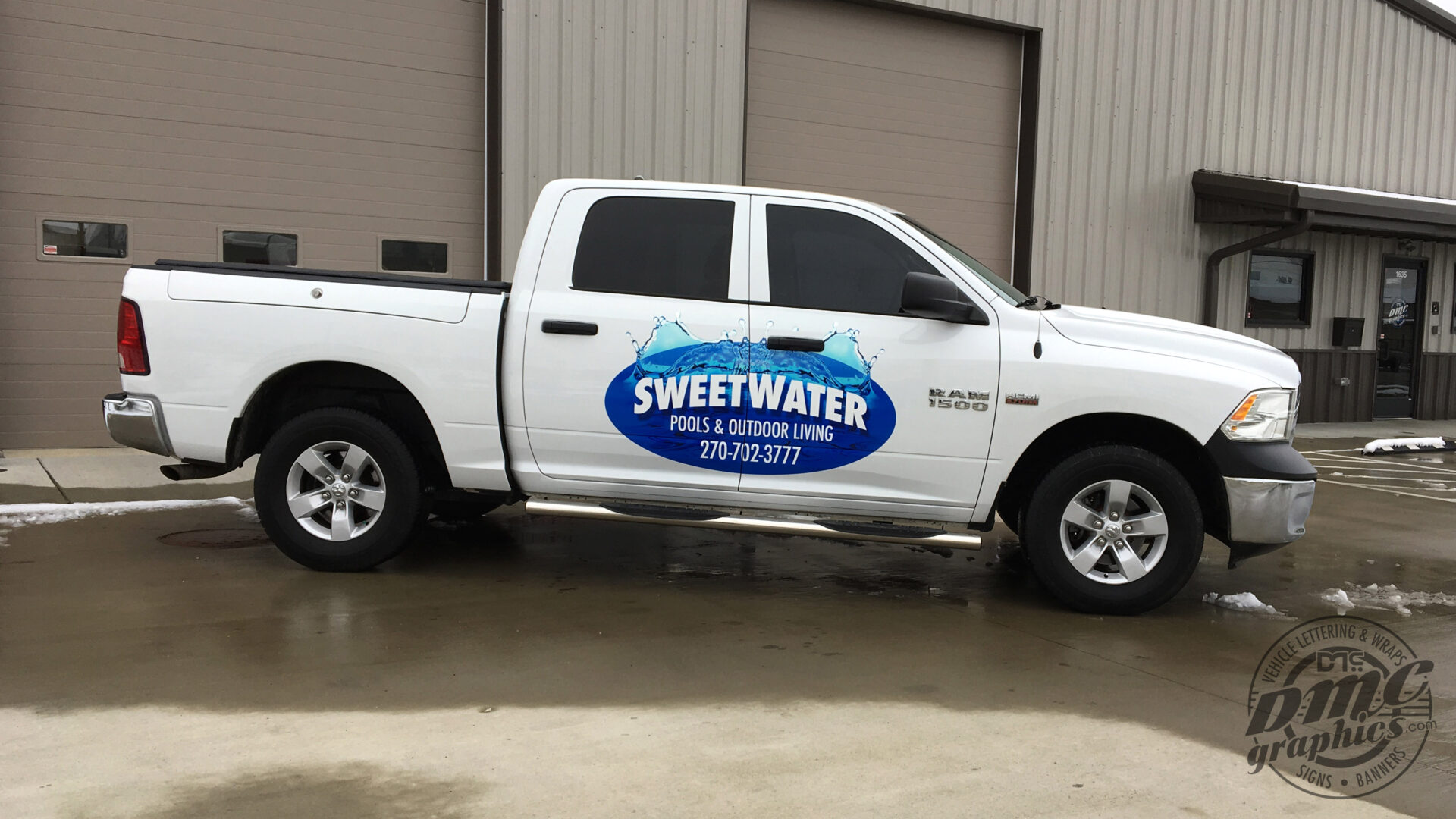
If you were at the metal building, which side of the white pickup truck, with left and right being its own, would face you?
left

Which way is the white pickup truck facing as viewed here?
to the viewer's right
